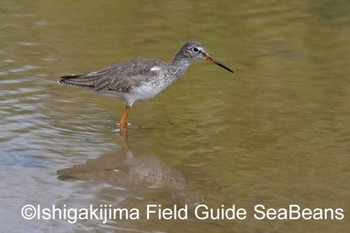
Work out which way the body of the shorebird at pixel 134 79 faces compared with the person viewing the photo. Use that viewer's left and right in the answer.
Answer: facing to the right of the viewer
